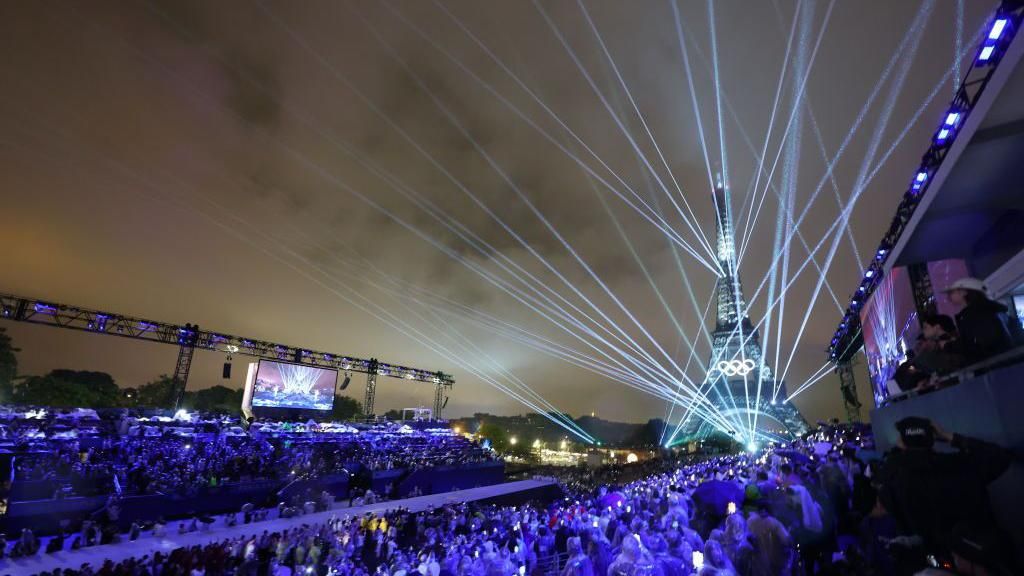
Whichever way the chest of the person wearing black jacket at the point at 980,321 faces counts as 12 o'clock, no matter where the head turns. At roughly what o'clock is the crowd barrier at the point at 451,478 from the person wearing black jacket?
The crowd barrier is roughly at 1 o'clock from the person wearing black jacket.

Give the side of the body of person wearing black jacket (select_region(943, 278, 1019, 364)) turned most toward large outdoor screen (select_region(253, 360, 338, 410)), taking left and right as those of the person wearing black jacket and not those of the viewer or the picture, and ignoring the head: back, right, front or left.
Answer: front

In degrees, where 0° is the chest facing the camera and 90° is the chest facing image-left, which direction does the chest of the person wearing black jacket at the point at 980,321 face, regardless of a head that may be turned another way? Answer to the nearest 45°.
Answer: approximately 90°

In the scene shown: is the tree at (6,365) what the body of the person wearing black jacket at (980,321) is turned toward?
yes

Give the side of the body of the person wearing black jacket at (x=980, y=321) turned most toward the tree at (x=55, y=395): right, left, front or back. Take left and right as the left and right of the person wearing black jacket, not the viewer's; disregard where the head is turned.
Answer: front
